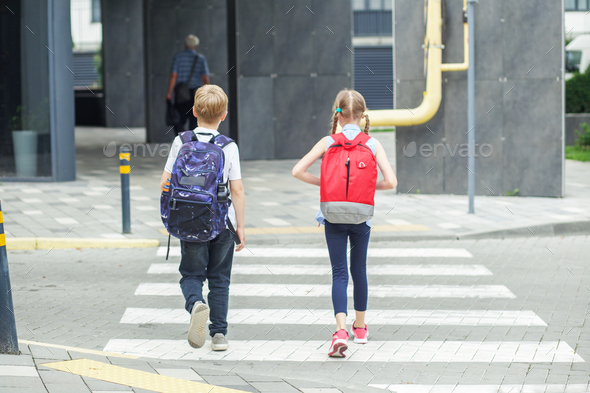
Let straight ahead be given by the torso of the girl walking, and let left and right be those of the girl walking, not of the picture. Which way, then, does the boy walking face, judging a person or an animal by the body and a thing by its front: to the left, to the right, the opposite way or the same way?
the same way

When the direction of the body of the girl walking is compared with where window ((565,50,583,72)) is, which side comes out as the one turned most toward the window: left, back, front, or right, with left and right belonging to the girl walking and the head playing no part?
front

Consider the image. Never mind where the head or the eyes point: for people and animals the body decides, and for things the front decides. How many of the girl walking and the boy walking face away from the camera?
2

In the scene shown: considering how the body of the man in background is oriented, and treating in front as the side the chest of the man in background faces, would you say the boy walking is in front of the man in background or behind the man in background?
behind

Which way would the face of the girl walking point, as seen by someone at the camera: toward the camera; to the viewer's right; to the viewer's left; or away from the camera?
away from the camera

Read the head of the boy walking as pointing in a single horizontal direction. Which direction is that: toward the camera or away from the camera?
away from the camera

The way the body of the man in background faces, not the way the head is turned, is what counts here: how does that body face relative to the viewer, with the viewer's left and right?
facing away from the viewer

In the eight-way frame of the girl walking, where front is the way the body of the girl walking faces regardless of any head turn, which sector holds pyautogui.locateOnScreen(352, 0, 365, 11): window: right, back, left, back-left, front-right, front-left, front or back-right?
front

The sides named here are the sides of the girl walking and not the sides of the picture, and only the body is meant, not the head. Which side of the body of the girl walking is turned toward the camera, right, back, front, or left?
back

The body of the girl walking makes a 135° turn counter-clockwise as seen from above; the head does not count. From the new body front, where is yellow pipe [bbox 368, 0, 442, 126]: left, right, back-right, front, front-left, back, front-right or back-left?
back-right
